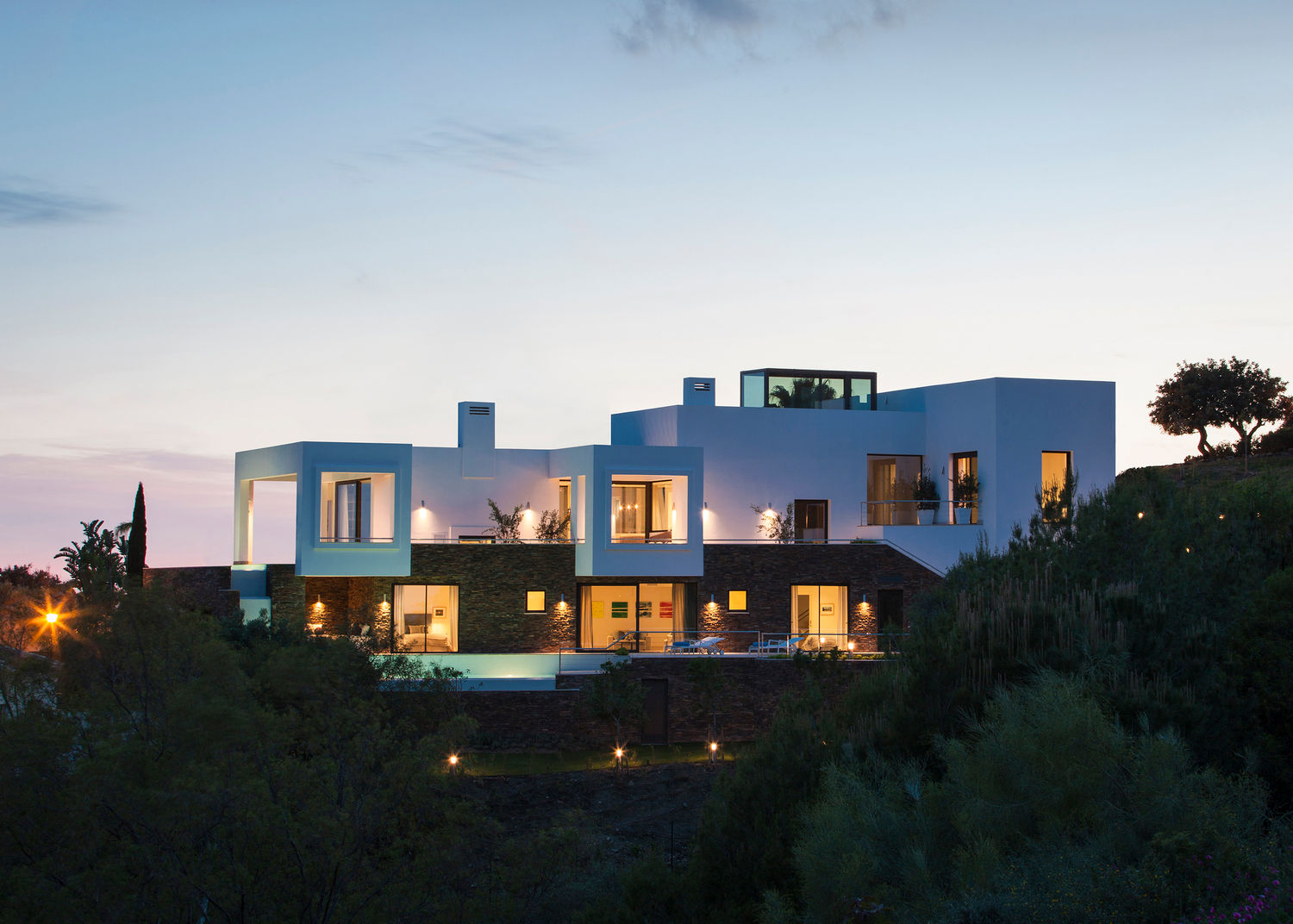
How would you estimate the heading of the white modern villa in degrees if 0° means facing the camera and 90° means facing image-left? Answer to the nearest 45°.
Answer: approximately 0°

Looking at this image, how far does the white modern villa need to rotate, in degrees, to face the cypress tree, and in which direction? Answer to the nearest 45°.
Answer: approximately 90° to its right
